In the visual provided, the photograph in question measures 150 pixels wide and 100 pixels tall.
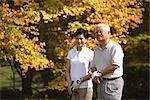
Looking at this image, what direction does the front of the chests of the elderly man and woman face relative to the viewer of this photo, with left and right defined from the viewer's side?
facing the viewer and to the left of the viewer
